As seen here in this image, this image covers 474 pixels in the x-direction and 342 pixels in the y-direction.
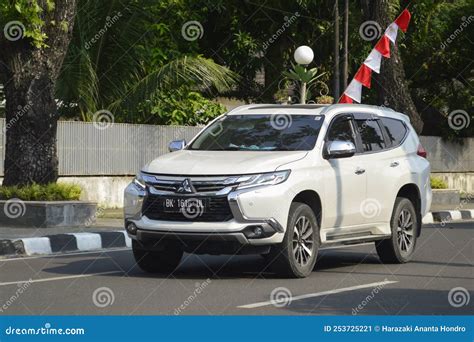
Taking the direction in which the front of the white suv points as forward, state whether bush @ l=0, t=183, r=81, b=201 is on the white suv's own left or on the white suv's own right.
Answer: on the white suv's own right

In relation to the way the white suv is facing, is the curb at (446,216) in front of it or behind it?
behind

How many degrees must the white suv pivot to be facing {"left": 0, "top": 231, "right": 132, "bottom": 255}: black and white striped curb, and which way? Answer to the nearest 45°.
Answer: approximately 90° to its right

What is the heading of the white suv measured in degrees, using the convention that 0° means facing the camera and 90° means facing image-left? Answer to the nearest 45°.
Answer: approximately 45°

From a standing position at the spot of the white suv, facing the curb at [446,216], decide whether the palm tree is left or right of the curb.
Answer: left

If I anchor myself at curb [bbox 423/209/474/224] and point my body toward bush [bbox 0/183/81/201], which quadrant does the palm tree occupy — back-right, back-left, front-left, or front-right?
front-right

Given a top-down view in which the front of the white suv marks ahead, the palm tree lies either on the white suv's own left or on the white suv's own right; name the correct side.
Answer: on the white suv's own right
